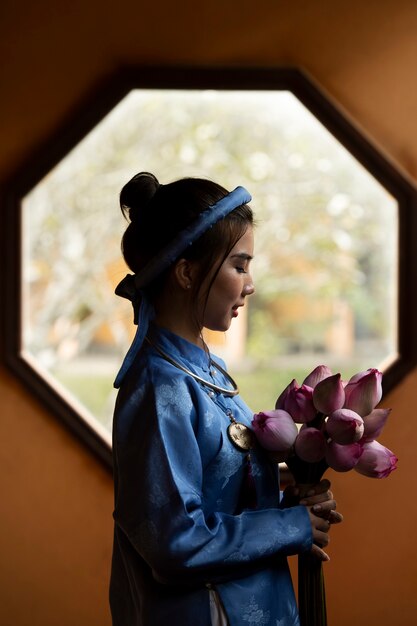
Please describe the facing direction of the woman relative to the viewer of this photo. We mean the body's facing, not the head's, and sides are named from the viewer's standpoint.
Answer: facing to the right of the viewer

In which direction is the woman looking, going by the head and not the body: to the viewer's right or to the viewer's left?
to the viewer's right

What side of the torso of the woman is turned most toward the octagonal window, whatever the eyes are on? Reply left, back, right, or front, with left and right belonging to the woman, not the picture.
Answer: left
